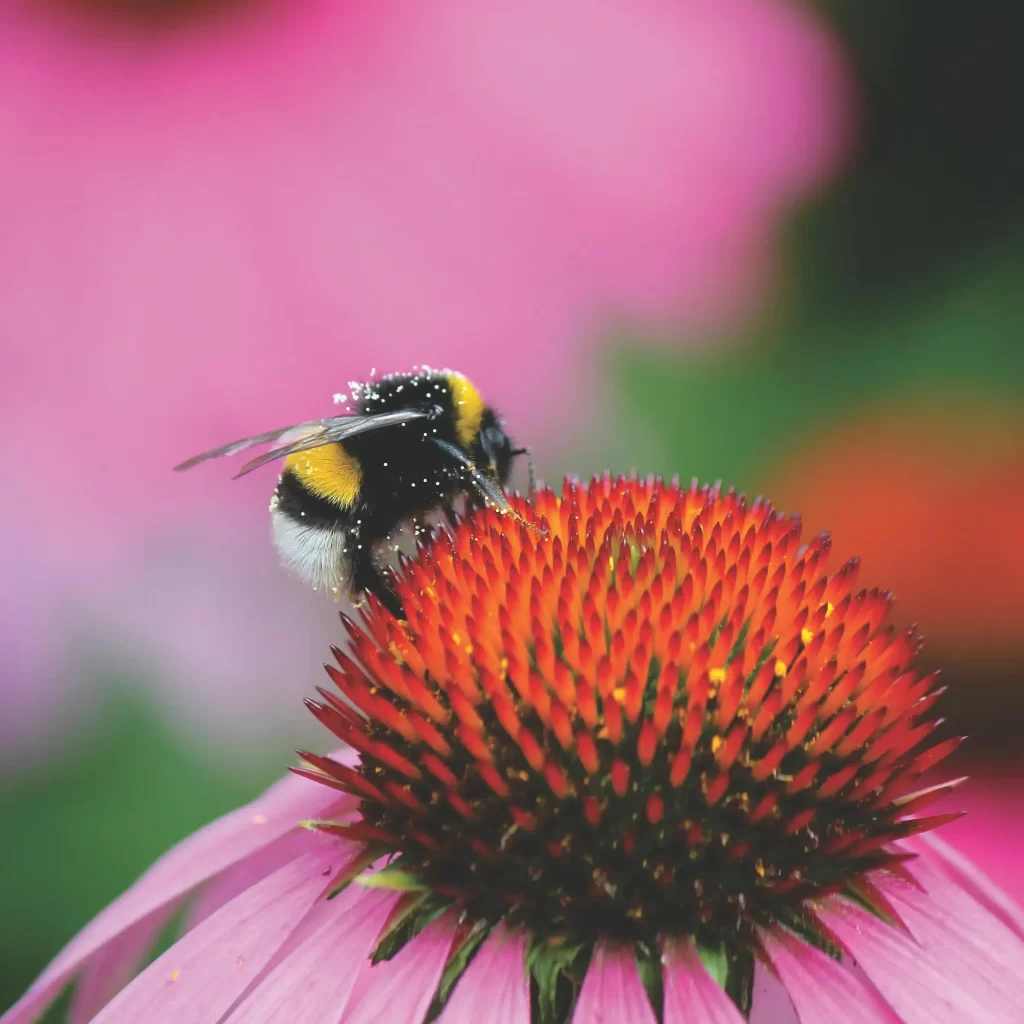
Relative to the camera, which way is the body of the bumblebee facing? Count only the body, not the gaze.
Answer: to the viewer's right
